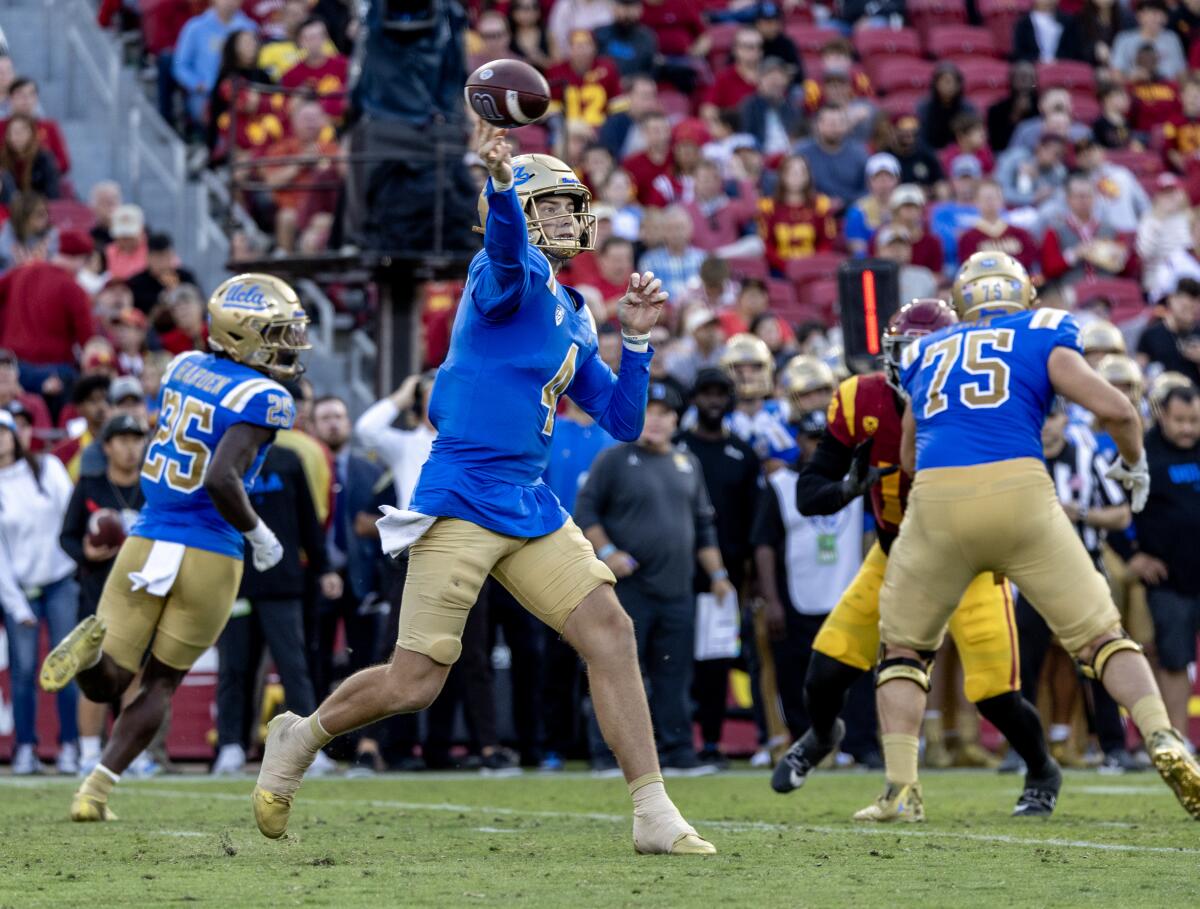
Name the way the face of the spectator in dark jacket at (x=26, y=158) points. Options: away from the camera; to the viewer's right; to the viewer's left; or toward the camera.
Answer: toward the camera

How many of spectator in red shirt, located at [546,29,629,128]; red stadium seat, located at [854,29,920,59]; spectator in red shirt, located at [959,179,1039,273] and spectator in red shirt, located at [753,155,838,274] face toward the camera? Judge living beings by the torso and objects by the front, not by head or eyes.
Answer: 4

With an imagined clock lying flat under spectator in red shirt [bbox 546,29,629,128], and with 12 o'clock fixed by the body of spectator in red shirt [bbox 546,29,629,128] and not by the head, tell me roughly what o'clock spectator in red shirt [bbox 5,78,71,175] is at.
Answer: spectator in red shirt [bbox 5,78,71,175] is roughly at 2 o'clock from spectator in red shirt [bbox 546,29,629,128].

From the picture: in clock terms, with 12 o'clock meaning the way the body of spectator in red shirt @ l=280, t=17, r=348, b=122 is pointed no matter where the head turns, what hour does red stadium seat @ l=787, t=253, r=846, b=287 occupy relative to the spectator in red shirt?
The red stadium seat is roughly at 9 o'clock from the spectator in red shirt.

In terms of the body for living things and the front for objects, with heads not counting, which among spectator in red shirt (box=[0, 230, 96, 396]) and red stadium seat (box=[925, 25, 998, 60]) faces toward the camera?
the red stadium seat

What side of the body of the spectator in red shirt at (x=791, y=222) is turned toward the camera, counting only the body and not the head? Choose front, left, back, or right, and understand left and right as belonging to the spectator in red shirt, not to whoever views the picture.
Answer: front

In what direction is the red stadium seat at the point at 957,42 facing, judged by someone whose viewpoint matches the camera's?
facing the viewer

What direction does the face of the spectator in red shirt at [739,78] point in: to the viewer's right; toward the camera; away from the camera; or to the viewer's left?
toward the camera

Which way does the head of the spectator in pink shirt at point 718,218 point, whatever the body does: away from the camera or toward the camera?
toward the camera

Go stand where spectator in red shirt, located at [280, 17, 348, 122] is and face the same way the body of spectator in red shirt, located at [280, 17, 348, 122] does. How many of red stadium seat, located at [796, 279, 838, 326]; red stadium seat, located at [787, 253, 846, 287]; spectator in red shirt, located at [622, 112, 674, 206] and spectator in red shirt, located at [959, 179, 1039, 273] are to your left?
4

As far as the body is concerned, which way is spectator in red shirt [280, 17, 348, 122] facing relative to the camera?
toward the camera

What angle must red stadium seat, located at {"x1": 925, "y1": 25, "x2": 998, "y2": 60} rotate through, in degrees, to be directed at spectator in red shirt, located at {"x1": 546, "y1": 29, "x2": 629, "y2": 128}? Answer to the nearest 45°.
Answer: approximately 45° to its right

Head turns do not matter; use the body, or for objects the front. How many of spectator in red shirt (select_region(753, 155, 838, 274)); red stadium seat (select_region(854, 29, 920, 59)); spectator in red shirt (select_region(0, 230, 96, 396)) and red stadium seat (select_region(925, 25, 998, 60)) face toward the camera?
3

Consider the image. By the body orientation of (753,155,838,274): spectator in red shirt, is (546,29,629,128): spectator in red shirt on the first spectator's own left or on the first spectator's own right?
on the first spectator's own right

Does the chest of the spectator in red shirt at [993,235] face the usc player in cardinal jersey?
yes
